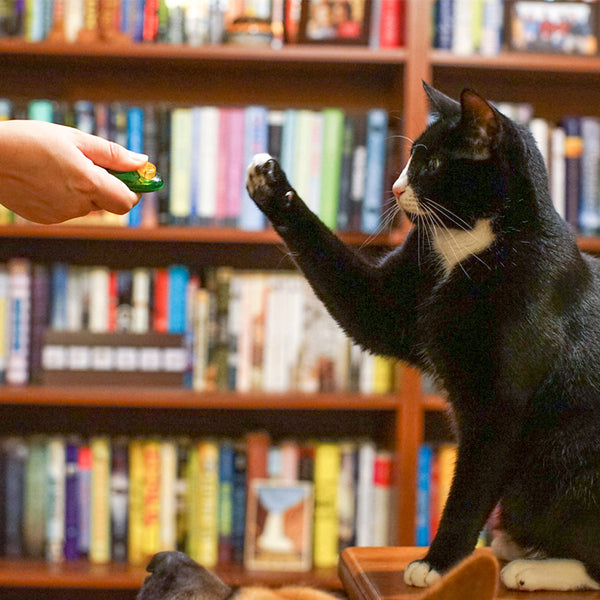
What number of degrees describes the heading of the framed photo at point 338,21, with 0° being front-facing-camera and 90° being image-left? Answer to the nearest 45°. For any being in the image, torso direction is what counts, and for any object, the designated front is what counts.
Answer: approximately 0°

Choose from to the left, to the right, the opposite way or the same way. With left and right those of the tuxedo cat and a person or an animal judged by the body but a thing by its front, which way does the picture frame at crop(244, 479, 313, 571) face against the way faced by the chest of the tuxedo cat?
to the left

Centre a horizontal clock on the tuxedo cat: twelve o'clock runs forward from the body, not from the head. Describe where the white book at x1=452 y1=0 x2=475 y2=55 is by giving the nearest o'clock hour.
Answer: The white book is roughly at 3 o'clock from the tuxedo cat.

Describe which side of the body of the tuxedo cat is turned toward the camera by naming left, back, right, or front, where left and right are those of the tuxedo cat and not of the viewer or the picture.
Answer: left
